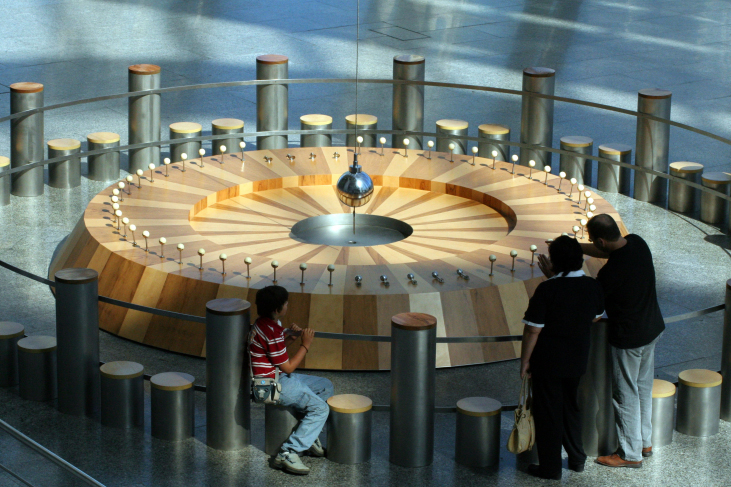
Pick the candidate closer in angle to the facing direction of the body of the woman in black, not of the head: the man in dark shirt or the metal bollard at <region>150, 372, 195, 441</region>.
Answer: the metal bollard

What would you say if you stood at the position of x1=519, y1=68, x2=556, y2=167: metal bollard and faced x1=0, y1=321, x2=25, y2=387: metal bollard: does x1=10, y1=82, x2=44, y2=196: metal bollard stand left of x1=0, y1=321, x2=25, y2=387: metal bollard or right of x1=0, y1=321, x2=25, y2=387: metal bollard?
right

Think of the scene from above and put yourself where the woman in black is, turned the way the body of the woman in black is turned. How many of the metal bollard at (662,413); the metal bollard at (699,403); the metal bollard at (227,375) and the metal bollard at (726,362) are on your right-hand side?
3

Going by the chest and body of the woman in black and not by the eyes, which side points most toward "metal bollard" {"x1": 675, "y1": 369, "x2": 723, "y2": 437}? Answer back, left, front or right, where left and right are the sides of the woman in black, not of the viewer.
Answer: right

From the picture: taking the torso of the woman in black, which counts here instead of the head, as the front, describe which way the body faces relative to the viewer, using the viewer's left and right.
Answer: facing away from the viewer and to the left of the viewer

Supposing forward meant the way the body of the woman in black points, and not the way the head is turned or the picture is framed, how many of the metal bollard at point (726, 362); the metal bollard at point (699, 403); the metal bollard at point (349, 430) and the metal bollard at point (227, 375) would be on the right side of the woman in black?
2

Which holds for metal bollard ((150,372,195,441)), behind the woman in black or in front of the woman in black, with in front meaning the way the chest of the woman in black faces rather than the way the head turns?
in front

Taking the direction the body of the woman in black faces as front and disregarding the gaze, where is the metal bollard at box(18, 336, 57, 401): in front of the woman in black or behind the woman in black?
in front

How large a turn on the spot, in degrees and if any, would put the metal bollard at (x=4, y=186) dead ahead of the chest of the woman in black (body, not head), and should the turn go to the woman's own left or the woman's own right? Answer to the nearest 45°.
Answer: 0° — they already face it

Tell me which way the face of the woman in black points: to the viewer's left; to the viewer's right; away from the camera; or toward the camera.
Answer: away from the camera

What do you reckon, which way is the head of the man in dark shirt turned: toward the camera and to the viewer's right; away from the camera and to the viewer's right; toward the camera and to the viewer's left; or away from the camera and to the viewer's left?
away from the camera and to the viewer's left

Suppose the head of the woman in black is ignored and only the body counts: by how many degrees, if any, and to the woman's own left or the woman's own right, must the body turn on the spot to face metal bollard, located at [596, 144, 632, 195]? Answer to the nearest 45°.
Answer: approximately 45° to the woman's own right

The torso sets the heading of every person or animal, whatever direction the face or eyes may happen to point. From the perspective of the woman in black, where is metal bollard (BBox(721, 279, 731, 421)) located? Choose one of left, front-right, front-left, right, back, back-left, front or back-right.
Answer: right

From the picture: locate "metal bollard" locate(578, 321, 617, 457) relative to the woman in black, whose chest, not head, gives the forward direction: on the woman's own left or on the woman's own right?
on the woman's own right

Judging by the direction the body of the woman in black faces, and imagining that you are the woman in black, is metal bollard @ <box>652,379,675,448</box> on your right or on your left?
on your right
